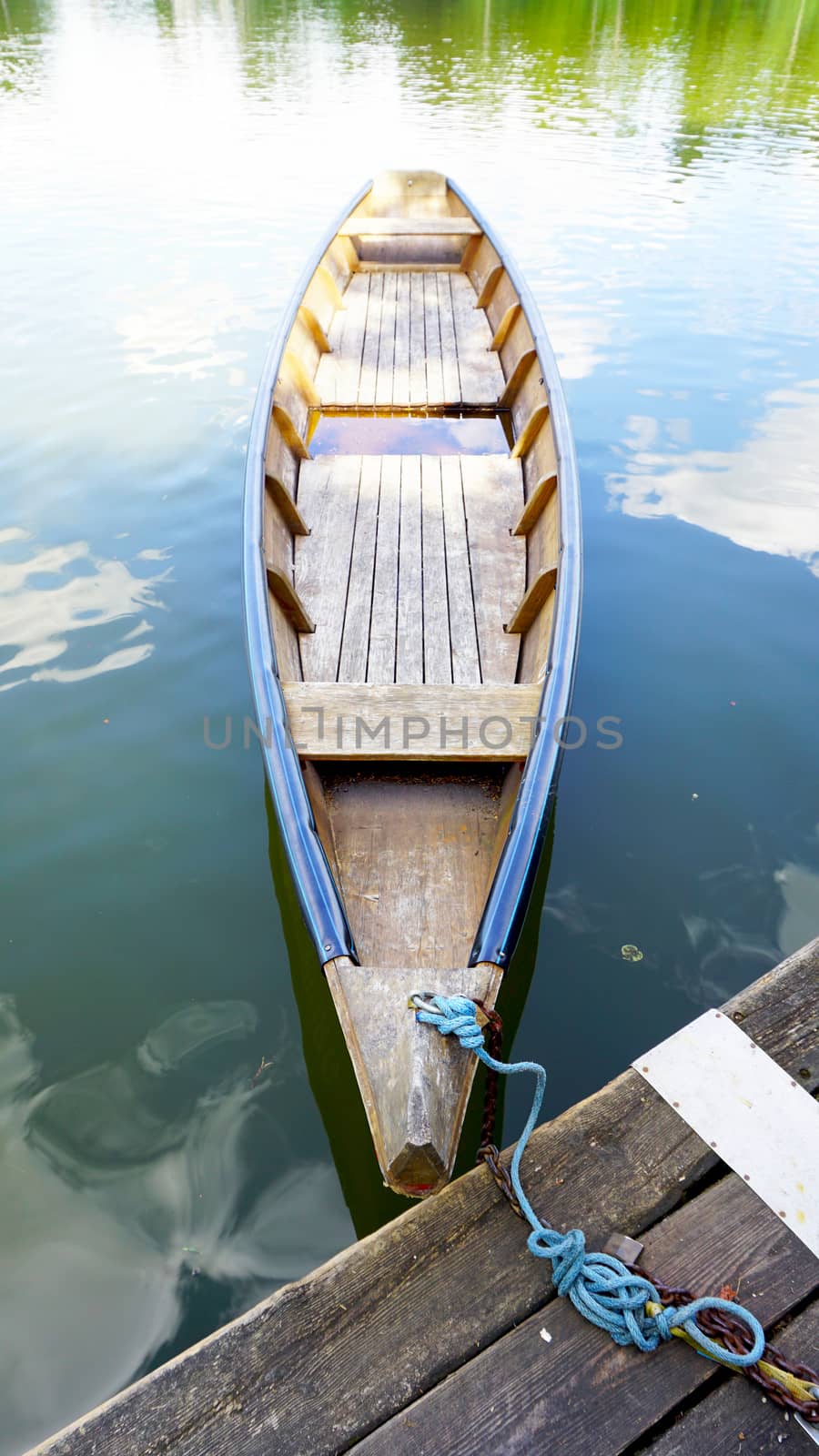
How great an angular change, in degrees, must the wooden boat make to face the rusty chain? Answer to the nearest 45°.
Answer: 0° — it already faces it

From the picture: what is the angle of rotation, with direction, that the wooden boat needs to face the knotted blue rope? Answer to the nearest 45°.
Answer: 0° — it already faces it

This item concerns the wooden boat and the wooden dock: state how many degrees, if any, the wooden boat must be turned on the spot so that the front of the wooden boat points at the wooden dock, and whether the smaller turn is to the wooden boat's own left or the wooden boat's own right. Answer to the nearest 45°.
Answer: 0° — it already faces it

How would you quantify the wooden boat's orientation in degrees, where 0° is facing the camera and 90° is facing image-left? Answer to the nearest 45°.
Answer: approximately 0°
